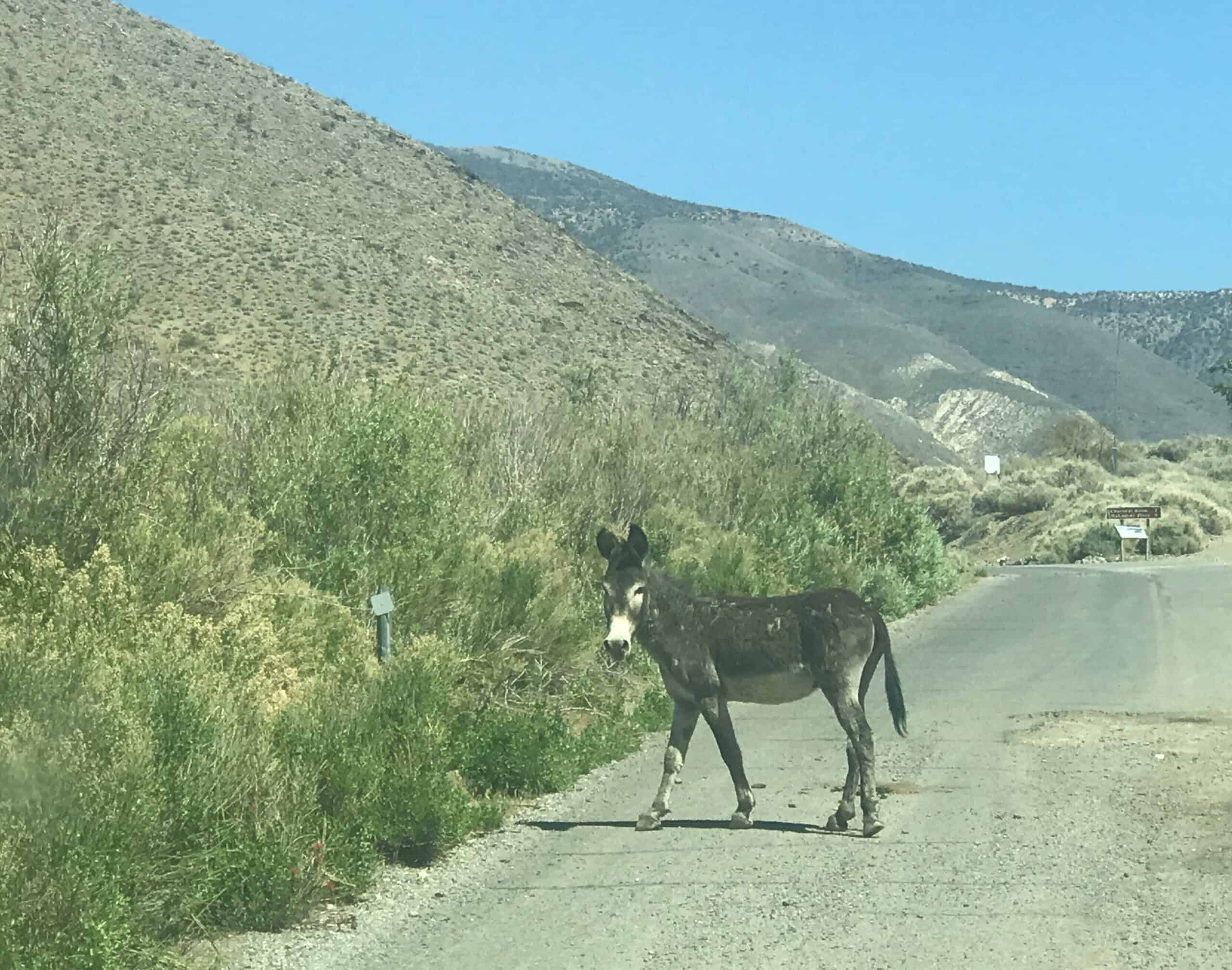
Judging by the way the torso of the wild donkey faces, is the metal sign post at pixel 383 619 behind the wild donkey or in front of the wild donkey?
in front

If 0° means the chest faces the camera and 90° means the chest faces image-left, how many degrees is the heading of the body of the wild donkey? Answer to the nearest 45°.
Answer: approximately 90°
